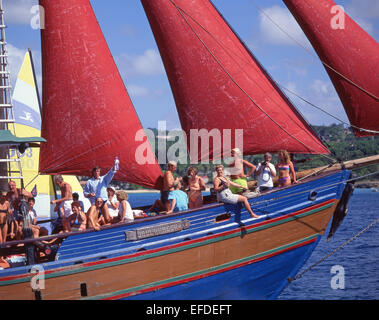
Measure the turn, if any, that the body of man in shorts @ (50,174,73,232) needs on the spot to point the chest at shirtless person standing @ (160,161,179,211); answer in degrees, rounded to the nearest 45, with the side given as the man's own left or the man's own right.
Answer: approximately 180°

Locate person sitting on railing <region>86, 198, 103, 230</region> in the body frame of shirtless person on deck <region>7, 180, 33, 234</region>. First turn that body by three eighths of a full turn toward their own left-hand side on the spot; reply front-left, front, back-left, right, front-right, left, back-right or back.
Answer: right

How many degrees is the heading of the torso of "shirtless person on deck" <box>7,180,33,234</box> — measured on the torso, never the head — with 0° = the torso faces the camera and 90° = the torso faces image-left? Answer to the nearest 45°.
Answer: approximately 0°

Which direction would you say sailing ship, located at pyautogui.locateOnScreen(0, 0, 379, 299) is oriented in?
to the viewer's right

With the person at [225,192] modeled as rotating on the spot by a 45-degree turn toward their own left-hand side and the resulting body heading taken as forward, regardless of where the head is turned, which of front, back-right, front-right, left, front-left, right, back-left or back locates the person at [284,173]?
front-left

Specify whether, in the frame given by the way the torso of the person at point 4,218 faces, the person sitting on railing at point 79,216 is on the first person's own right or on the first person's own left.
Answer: on the first person's own left
